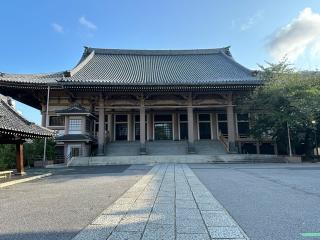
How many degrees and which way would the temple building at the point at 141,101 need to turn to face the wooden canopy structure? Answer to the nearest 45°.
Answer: approximately 45° to its right

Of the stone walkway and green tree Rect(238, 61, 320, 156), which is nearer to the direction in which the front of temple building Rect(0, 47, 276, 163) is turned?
the stone walkway

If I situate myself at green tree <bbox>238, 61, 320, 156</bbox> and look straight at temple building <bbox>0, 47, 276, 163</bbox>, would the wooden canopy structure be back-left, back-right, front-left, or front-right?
front-left

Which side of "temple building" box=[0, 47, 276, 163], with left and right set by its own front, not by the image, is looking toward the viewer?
front

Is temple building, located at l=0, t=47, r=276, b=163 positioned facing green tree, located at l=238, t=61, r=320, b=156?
no

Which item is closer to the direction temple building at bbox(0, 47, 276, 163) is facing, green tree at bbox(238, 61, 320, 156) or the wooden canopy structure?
the wooden canopy structure

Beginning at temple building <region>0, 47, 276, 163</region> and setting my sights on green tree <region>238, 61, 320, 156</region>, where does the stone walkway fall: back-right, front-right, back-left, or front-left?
front-right

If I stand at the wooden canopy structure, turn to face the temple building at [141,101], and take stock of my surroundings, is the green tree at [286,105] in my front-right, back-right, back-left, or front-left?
front-right

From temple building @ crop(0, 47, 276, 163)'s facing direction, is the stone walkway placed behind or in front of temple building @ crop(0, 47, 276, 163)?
in front
